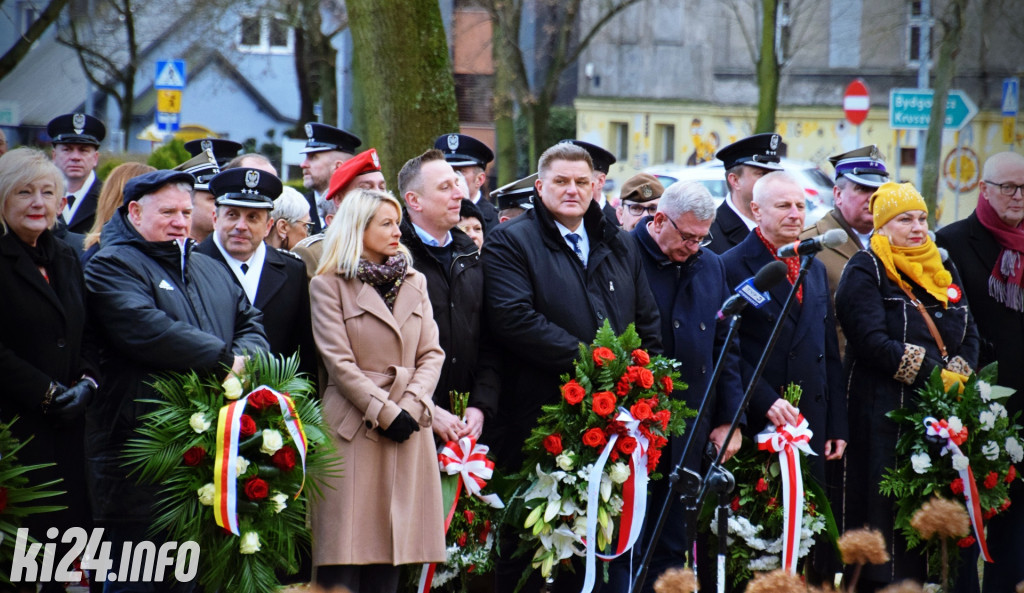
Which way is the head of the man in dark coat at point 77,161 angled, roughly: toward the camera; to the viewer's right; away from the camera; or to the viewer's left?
toward the camera

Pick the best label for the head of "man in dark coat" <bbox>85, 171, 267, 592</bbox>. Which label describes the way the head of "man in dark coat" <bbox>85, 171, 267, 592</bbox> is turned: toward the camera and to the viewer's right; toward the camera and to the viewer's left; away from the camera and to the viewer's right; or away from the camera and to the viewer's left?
toward the camera and to the viewer's right

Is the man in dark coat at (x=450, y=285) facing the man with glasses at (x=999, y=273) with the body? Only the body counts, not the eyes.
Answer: no

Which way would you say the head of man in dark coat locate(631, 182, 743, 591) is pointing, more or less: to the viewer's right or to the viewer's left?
to the viewer's right

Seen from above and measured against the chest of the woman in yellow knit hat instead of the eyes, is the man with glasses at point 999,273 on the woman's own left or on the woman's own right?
on the woman's own left

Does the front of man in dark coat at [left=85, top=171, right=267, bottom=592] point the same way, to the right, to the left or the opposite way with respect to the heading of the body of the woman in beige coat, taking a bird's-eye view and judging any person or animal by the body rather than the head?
the same way

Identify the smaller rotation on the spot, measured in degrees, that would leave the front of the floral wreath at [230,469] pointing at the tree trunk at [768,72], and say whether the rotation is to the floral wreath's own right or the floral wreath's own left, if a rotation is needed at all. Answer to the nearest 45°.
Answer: approximately 135° to the floral wreath's own left

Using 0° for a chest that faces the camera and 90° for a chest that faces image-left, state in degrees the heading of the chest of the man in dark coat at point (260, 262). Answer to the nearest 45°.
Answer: approximately 0°

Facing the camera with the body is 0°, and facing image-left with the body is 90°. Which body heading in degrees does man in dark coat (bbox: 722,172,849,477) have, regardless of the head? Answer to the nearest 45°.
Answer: approximately 315°

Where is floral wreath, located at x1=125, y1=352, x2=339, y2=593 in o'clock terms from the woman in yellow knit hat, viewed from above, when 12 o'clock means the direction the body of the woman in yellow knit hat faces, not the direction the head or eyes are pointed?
The floral wreath is roughly at 3 o'clock from the woman in yellow knit hat.

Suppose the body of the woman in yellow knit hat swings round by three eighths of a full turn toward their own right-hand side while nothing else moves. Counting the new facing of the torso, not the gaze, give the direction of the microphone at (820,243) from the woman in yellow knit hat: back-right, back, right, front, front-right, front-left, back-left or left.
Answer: left

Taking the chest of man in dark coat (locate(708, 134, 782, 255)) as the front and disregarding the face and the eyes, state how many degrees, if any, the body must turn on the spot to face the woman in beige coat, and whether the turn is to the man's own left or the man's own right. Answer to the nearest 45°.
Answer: approximately 90° to the man's own right

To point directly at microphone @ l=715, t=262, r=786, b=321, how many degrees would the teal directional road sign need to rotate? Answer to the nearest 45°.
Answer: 0° — it already faces it

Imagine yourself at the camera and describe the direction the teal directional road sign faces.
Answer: facing the viewer

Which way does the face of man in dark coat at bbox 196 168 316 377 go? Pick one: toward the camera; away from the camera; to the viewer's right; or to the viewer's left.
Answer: toward the camera

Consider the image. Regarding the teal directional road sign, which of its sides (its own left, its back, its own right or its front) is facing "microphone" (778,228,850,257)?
front
